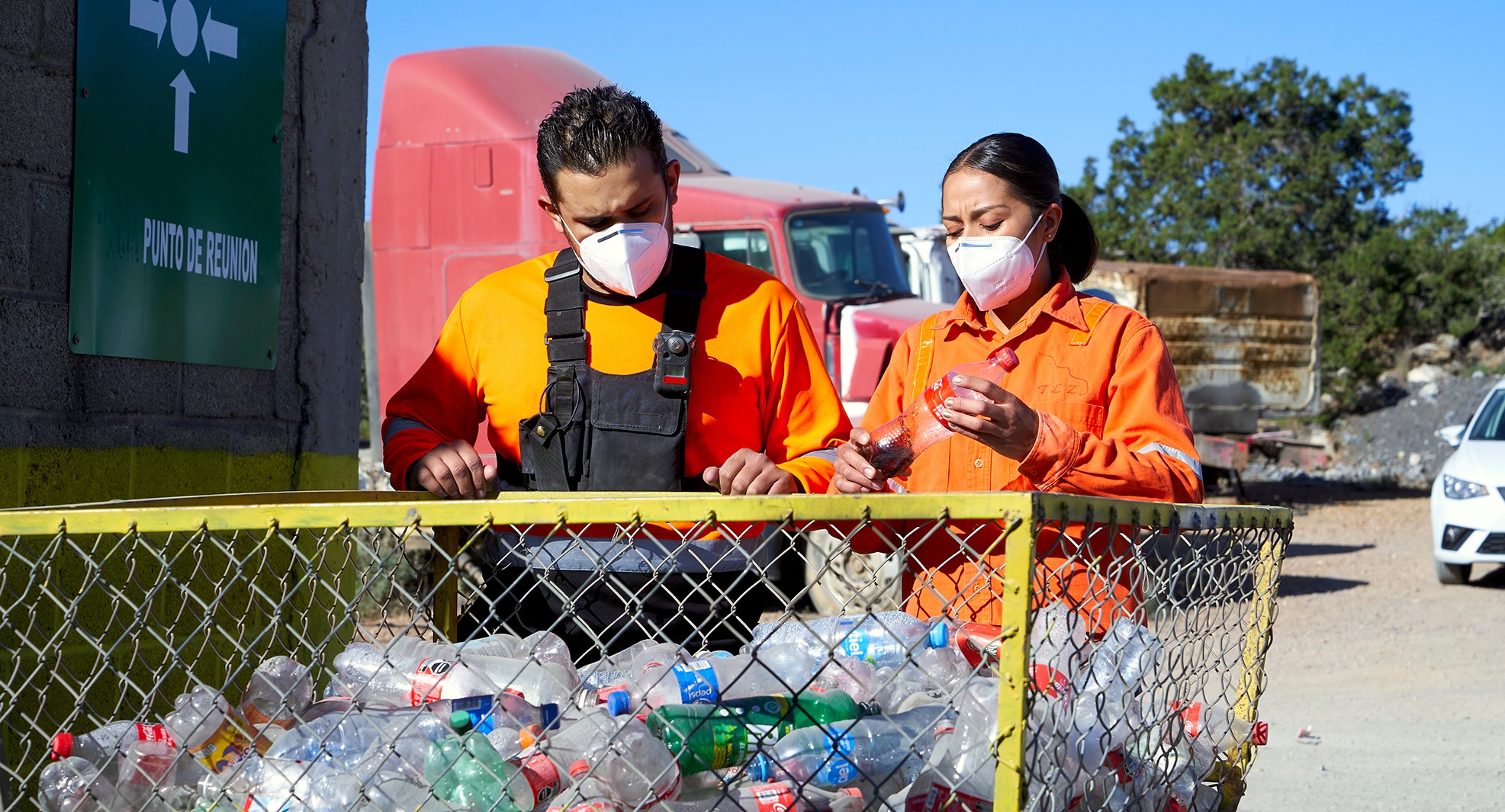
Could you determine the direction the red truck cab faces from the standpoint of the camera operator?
facing the viewer and to the right of the viewer

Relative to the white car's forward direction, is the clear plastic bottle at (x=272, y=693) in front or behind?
in front

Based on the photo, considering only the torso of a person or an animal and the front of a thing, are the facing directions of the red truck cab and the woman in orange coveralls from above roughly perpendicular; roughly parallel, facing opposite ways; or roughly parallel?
roughly perpendicular

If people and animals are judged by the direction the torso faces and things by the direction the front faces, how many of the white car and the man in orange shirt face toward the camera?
2

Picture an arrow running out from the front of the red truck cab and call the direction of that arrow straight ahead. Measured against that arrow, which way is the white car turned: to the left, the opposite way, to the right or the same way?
to the right

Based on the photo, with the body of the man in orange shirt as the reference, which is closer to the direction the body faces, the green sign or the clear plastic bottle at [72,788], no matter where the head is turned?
the clear plastic bottle

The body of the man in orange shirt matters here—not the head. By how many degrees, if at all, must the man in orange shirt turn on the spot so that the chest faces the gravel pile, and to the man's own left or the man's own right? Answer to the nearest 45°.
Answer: approximately 135° to the man's own left

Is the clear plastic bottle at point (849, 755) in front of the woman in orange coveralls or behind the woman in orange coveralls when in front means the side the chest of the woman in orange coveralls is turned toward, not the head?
in front

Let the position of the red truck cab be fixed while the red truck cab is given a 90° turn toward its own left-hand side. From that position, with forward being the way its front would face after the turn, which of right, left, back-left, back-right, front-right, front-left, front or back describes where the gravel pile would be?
front

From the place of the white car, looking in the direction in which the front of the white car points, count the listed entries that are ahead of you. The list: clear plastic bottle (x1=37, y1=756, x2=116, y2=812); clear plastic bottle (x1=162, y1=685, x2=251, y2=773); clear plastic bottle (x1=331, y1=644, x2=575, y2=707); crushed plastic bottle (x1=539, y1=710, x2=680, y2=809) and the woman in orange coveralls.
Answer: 5

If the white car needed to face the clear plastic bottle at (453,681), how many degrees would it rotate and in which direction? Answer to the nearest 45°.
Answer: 0° — it already faces it
